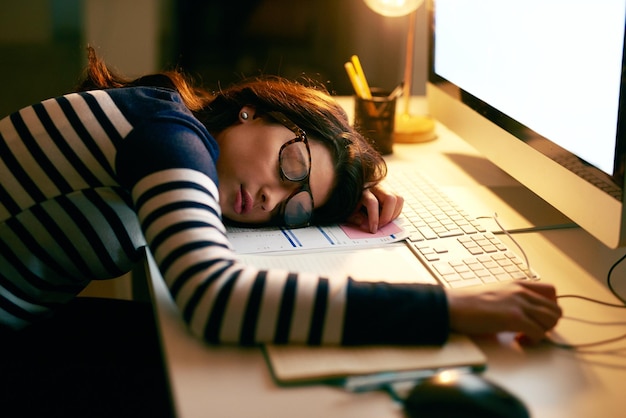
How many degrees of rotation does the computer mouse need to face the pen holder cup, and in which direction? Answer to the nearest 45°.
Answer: approximately 90° to its left

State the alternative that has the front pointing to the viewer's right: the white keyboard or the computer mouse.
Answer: the computer mouse

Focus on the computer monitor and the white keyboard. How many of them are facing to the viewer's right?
0

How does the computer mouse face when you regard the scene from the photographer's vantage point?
facing to the right of the viewer

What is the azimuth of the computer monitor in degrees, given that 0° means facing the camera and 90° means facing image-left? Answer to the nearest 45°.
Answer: approximately 45°

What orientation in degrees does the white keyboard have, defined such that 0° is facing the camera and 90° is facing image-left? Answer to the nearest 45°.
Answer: approximately 45°
